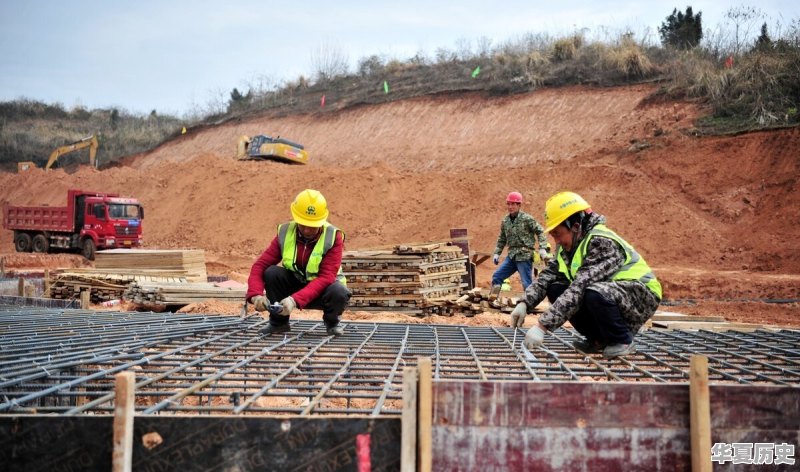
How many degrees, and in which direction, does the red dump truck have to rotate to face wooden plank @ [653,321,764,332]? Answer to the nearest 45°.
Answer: approximately 45° to its right

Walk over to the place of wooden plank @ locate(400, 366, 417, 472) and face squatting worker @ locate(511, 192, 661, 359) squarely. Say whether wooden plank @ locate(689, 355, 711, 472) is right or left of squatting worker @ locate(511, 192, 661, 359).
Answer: right

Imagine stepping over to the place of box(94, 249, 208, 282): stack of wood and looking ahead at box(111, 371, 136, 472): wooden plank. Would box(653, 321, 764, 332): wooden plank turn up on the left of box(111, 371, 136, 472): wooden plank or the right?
left

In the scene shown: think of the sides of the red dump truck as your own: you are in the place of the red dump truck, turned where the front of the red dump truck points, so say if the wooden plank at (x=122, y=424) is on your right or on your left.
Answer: on your right

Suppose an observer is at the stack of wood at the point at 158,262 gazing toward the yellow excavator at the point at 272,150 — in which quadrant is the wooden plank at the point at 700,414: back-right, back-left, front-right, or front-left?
back-right

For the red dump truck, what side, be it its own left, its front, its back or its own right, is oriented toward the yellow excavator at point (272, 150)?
left

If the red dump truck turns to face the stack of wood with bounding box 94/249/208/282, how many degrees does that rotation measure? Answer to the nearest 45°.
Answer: approximately 45° to its right

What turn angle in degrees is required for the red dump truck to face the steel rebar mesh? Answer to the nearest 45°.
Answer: approximately 45° to its right

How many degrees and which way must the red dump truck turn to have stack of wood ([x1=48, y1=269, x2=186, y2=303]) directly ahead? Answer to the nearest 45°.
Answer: approximately 45° to its right

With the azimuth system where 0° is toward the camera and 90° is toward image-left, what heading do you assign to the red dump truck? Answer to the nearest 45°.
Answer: approximately 315°
